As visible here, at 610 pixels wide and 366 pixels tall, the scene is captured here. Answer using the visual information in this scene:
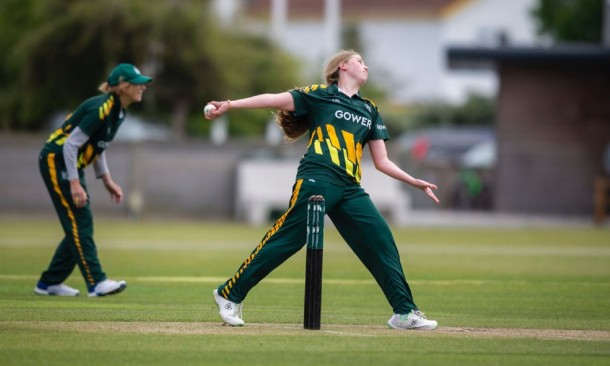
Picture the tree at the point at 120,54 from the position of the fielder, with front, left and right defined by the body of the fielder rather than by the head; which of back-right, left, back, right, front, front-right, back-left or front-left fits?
left

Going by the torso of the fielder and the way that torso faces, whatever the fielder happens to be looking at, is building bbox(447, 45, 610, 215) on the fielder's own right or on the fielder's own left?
on the fielder's own left

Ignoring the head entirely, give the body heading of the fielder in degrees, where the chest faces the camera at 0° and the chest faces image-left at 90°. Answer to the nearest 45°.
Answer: approximately 270°

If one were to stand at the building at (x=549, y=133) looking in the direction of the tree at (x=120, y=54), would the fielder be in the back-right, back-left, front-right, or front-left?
front-left

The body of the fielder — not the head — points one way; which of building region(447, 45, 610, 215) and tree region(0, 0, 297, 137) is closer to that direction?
the building

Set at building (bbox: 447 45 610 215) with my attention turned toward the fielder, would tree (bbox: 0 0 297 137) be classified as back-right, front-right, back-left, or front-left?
front-right
